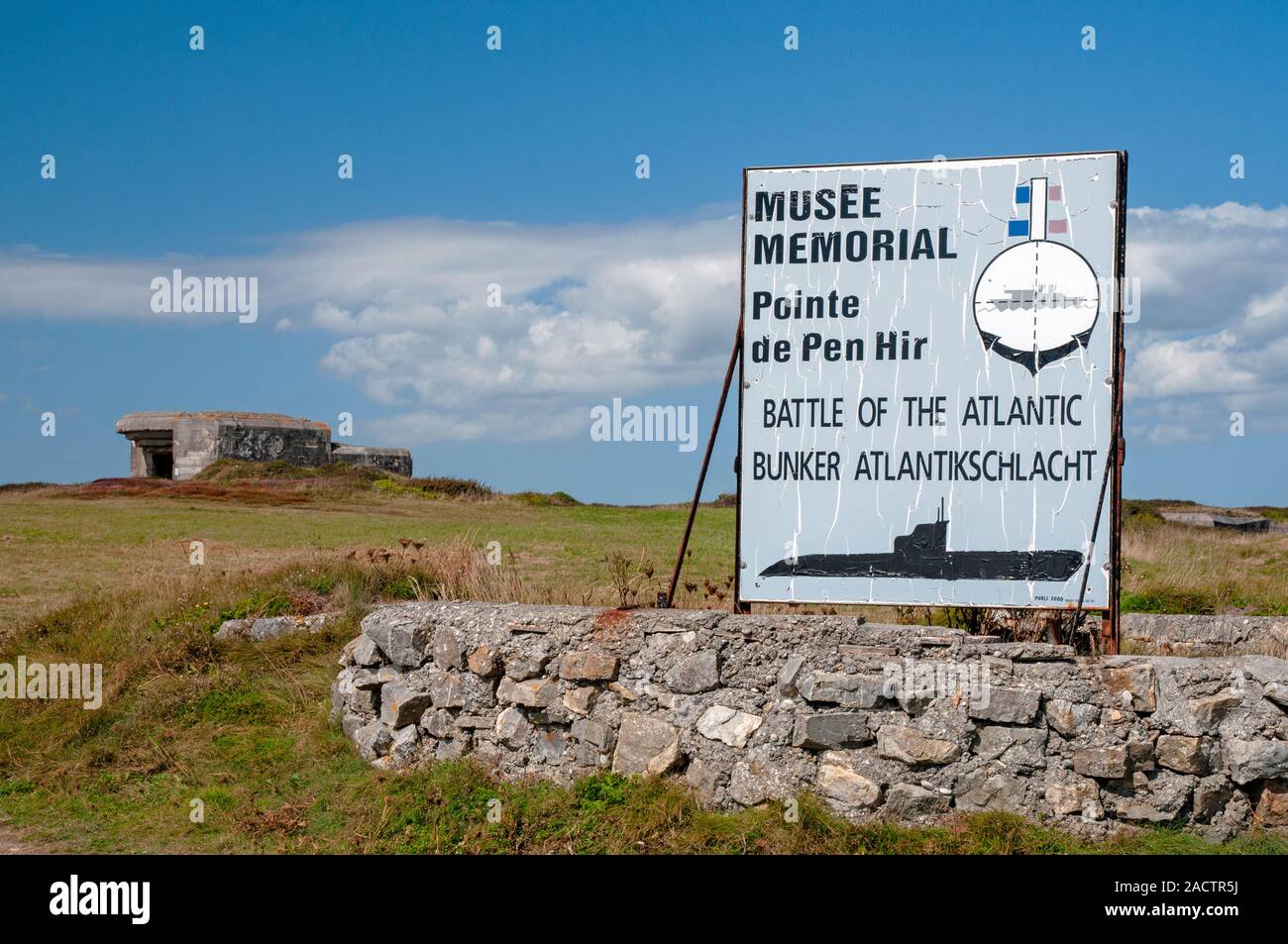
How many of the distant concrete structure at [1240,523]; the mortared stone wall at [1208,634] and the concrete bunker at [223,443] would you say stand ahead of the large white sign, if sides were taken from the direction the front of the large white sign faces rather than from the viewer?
0

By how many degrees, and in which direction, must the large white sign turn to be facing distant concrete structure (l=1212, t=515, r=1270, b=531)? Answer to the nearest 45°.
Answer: approximately 180°

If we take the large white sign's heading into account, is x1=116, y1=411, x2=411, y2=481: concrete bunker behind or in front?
behind

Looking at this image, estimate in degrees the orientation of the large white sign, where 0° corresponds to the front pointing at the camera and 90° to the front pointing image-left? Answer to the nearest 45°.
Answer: approximately 0°

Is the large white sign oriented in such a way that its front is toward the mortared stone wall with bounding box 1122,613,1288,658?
no

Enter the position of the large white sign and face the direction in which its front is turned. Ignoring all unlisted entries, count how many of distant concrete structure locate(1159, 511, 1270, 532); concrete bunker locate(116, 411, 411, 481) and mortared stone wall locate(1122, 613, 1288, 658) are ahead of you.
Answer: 0

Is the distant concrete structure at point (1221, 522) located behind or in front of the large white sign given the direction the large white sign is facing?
behind

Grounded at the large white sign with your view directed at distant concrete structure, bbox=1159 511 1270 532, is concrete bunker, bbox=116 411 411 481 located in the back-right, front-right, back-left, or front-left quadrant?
front-left

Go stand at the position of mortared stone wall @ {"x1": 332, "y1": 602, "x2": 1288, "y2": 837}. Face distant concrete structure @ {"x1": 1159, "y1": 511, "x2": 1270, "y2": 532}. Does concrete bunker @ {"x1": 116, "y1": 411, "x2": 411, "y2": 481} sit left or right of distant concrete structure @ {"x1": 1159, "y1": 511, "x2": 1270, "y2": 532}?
left
